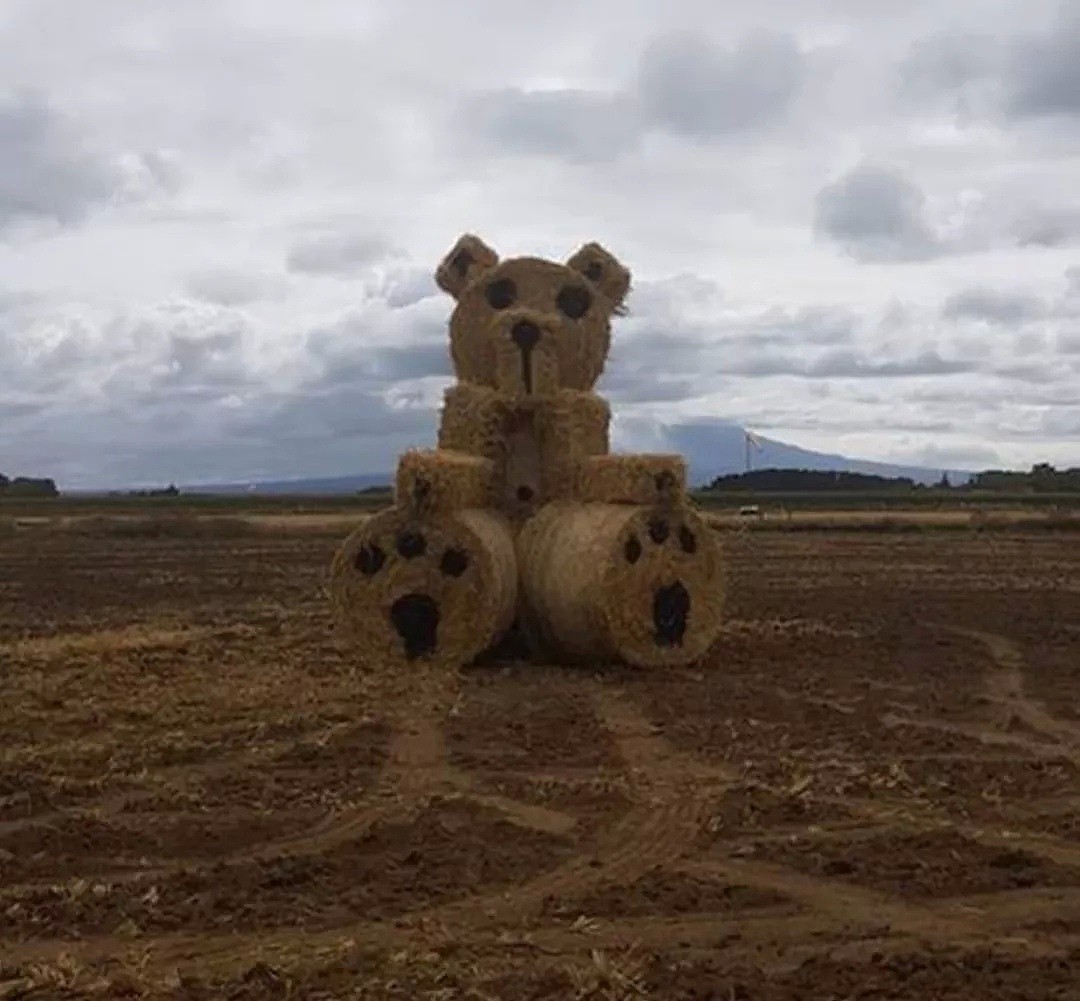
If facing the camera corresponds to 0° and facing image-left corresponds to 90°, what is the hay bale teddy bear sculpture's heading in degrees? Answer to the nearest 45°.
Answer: approximately 0°
